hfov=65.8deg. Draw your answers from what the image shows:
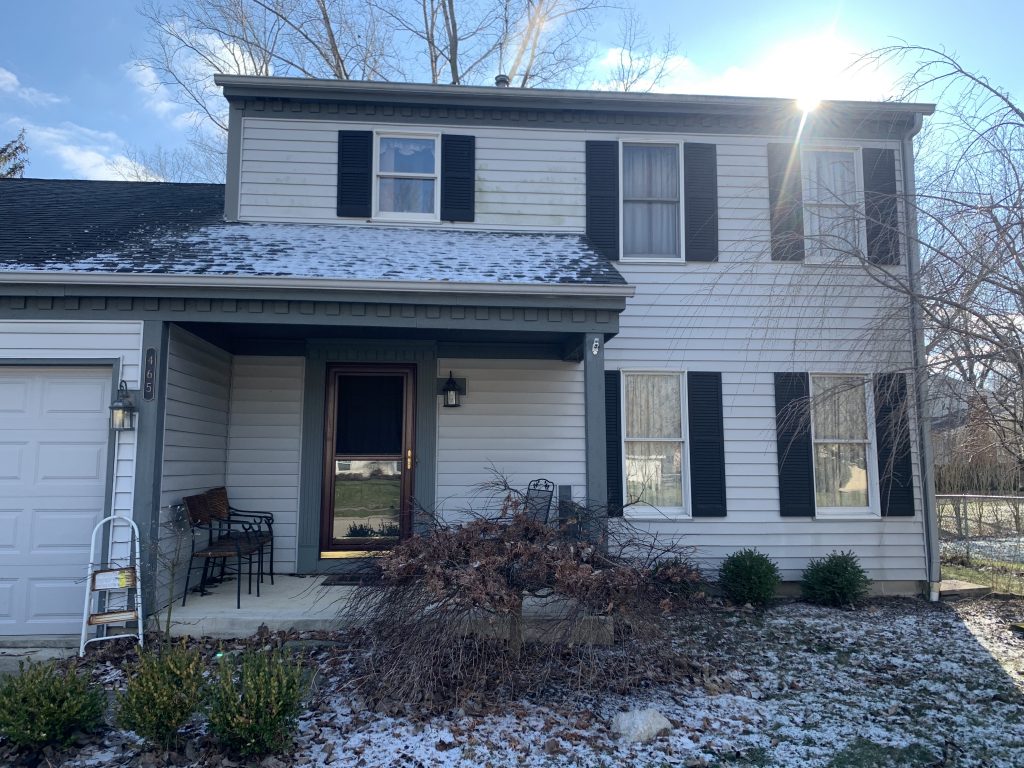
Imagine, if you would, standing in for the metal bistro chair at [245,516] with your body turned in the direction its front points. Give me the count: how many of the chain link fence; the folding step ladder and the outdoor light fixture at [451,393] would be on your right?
1

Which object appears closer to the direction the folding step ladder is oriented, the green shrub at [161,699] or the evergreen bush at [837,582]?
the green shrub

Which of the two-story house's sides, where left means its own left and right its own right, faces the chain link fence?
left

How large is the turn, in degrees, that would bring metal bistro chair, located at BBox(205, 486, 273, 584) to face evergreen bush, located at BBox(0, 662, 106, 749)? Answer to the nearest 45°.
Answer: approximately 45° to its right

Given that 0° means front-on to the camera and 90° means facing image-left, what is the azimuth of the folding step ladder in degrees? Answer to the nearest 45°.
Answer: approximately 0°

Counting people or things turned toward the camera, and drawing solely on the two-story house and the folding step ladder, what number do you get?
2

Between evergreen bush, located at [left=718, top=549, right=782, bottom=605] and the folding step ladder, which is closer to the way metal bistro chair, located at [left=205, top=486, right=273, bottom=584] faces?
the evergreen bush

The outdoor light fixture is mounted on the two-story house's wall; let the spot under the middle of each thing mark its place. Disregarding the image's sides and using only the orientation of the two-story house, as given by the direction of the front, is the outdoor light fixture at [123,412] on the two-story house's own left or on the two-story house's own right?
on the two-story house's own right

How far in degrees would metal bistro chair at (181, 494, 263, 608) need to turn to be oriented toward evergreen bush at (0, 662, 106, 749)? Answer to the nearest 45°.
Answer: approximately 45° to its right

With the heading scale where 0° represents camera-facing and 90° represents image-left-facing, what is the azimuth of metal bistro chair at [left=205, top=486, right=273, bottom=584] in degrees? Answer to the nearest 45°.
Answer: approximately 315°
